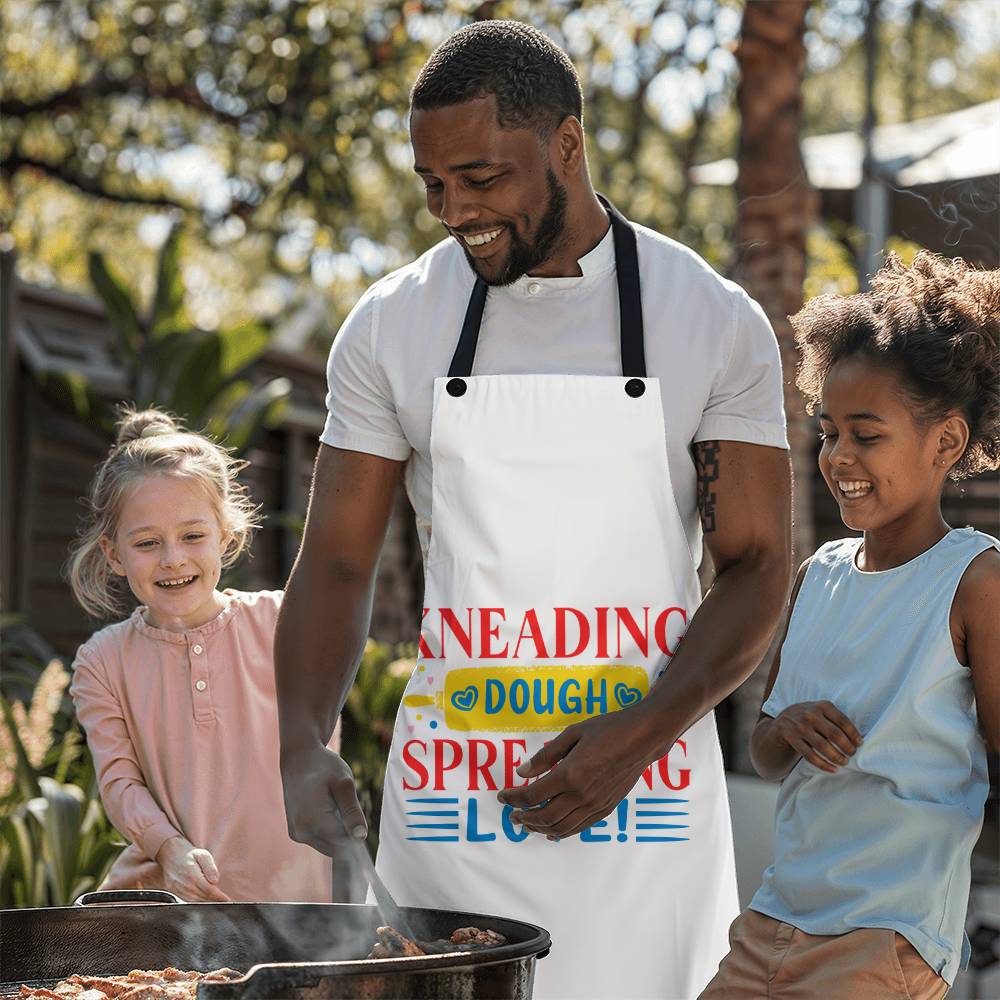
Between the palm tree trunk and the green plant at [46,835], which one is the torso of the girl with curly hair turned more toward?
the green plant

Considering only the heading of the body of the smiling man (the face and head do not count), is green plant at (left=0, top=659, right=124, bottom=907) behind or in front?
behind

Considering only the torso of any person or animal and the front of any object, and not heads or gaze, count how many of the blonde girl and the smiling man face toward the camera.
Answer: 2

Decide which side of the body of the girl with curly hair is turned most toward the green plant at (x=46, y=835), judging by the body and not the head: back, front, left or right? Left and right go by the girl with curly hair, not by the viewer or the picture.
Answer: right

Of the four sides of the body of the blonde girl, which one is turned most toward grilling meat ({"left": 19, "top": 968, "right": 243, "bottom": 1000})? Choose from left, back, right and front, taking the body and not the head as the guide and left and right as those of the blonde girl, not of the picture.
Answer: front

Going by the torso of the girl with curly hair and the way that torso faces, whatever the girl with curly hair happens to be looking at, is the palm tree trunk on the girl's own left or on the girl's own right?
on the girl's own right

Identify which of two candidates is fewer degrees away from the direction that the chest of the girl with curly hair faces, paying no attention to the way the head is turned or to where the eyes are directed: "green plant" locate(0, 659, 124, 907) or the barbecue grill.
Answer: the barbecue grill

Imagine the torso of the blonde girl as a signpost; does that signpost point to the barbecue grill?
yes

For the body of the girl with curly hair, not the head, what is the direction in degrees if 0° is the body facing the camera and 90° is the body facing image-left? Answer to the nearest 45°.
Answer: approximately 45°

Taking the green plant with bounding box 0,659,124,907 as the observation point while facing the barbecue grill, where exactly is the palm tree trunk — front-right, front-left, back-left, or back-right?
back-left

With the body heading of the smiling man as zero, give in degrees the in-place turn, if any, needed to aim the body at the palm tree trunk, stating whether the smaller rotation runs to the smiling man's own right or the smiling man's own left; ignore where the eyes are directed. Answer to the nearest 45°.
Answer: approximately 180°

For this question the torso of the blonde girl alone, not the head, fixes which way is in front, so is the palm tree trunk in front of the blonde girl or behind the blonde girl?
behind

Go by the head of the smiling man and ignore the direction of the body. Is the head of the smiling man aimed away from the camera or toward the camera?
toward the camera

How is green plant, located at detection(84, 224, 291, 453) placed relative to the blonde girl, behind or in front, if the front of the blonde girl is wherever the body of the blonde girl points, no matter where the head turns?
behind

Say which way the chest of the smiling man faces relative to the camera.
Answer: toward the camera

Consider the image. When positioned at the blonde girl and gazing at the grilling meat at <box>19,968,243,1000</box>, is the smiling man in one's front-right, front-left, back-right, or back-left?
front-left

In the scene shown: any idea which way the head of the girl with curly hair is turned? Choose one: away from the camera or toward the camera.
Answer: toward the camera
